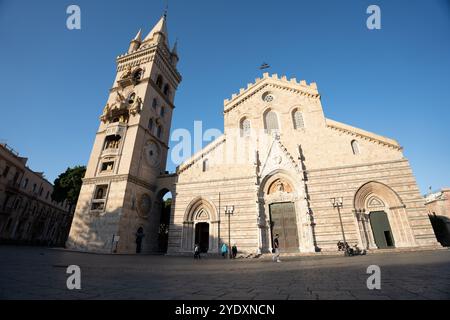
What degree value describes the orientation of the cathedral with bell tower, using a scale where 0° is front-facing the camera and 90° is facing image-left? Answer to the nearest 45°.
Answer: approximately 0°

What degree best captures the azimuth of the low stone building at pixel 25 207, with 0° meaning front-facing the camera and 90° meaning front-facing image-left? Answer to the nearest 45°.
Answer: approximately 270°

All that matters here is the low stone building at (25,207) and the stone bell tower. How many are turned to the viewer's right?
1

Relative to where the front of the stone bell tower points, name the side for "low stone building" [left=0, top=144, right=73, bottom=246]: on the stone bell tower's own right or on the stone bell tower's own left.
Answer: on the stone bell tower's own right

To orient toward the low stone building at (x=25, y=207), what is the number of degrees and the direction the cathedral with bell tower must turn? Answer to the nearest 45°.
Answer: approximately 90° to its right

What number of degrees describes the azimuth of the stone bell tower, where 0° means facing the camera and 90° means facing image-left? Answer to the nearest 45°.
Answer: approximately 45°

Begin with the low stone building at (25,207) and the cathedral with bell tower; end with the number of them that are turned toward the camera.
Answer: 1
